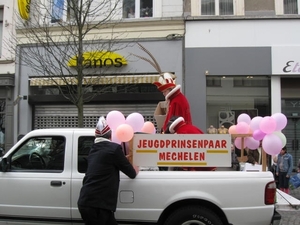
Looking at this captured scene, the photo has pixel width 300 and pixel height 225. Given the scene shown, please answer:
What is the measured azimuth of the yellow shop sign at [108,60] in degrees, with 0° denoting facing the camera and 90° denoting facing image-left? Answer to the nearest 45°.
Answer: approximately 0°

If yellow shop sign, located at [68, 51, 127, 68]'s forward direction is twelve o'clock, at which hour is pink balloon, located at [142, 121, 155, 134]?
The pink balloon is roughly at 12 o'clock from the yellow shop sign.

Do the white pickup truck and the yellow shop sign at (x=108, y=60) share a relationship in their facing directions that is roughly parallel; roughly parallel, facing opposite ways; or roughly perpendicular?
roughly perpendicular

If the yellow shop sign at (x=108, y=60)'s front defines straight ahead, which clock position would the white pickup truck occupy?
The white pickup truck is roughly at 12 o'clock from the yellow shop sign.

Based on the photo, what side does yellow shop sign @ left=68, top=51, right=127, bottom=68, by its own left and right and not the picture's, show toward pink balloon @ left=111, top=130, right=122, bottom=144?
front

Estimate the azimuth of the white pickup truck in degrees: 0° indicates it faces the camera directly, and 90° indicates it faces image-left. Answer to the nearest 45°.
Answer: approximately 90°

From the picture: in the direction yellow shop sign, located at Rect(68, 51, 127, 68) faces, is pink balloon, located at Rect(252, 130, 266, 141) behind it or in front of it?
in front

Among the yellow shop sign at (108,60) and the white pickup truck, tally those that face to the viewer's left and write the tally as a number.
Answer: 1

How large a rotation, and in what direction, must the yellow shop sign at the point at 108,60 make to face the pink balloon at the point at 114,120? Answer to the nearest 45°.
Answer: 0° — it already faces it
